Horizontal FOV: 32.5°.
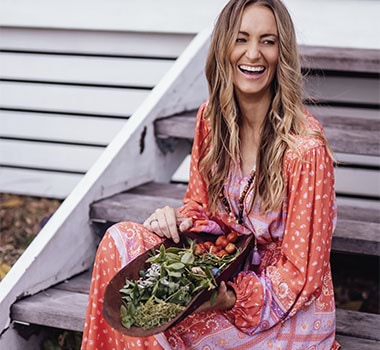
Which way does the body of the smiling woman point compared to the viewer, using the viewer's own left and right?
facing the viewer and to the left of the viewer
